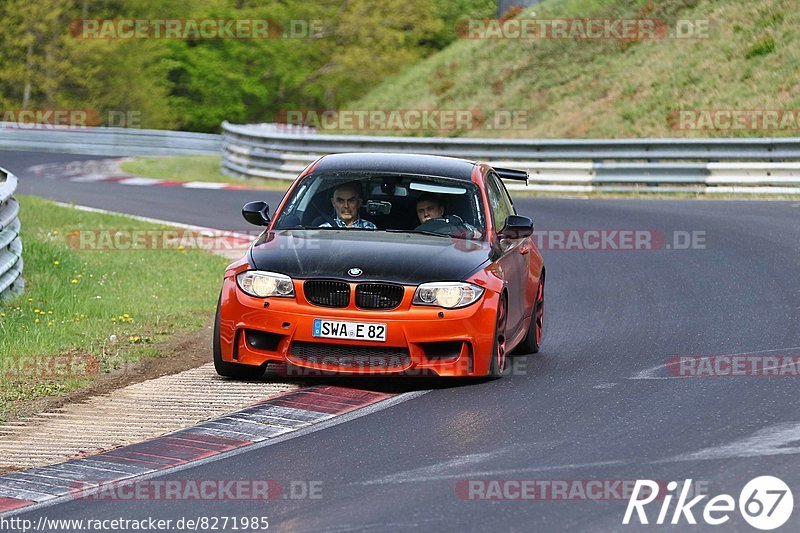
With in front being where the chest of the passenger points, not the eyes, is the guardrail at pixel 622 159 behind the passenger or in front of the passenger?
behind

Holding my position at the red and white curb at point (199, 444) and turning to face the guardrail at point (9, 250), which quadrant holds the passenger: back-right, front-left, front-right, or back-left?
front-right

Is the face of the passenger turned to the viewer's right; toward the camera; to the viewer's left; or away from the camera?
toward the camera

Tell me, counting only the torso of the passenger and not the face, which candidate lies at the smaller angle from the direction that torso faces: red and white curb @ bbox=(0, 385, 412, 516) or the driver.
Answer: the red and white curb

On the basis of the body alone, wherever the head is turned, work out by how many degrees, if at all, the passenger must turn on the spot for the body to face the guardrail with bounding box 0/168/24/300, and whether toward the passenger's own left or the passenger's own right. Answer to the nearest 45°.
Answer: approximately 135° to the passenger's own right

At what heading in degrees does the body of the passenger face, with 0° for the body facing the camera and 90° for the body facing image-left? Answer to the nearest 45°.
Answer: approximately 0°

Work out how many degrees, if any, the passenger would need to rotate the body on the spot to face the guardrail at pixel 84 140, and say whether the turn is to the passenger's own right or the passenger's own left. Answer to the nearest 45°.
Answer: approximately 180°

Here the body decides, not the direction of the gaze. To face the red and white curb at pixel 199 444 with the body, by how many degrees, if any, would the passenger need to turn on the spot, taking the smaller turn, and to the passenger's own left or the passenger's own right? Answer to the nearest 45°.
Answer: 0° — they already face it
